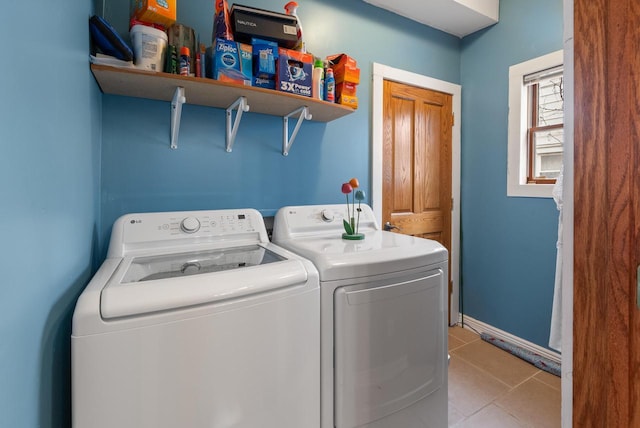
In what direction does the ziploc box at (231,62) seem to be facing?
toward the camera

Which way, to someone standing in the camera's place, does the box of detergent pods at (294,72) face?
facing the viewer and to the right of the viewer

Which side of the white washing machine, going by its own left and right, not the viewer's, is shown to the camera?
front

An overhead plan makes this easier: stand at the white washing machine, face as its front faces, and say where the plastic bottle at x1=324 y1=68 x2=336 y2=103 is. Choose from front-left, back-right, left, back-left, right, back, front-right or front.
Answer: back-left

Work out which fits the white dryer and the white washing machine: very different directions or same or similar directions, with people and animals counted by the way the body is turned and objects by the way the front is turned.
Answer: same or similar directions

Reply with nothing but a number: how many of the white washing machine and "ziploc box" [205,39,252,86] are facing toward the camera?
2
